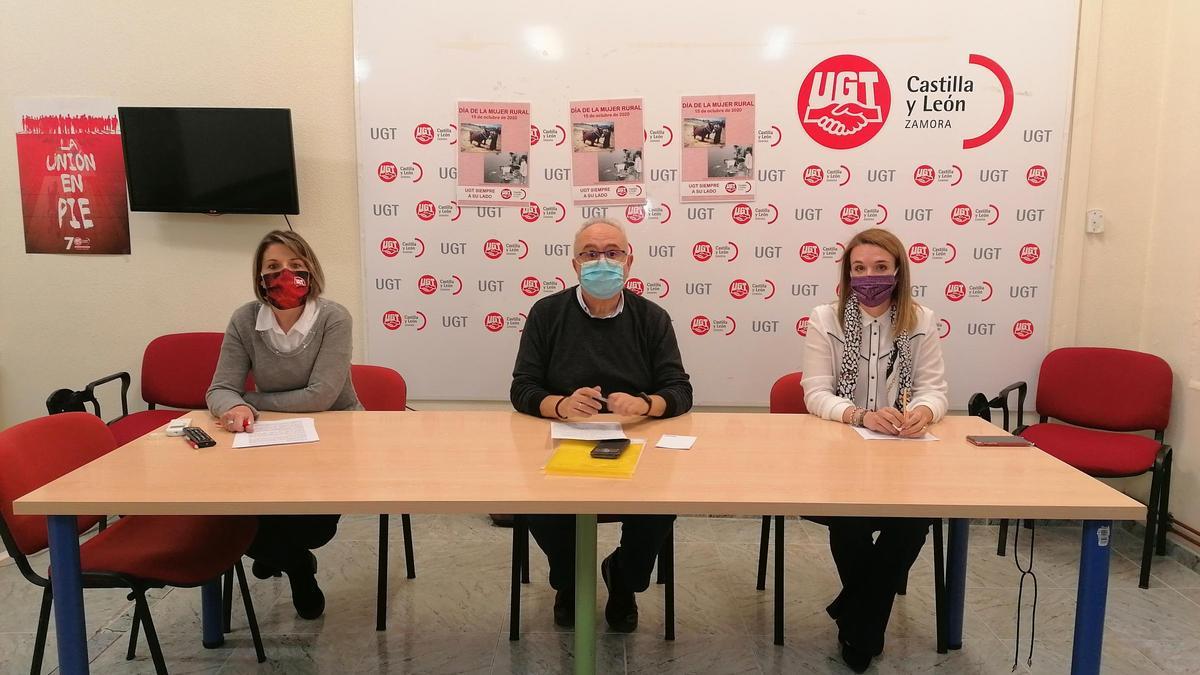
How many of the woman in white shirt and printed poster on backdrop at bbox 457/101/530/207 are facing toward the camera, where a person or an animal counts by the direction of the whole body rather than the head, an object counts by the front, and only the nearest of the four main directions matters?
2

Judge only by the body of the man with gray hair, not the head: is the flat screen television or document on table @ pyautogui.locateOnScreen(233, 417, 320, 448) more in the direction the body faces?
the document on table

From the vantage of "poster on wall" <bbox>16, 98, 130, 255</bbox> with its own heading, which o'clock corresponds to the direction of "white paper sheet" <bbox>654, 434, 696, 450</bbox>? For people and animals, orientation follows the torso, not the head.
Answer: The white paper sheet is roughly at 11 o'clock from the poster on wall.

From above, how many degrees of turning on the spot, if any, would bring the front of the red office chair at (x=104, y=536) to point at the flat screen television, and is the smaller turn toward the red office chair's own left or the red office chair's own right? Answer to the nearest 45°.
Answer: approximately 135° to the red office chair's own left

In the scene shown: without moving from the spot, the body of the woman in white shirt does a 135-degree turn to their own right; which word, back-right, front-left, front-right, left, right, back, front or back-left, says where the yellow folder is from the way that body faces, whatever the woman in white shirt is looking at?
left

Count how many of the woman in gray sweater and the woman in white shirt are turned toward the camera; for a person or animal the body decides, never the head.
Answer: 2

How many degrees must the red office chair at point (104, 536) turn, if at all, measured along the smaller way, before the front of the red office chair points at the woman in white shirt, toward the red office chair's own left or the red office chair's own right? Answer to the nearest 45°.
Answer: approximately 45° to the red office chair's own left

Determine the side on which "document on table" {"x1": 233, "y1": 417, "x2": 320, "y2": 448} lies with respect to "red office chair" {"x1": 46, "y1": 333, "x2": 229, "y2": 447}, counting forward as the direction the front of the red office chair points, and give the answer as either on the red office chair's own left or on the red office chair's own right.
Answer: on the red office chair's own left

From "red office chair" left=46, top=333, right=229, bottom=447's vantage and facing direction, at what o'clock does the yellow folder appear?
The yellow folder is roughly at 10 o'clock from the red office chair.

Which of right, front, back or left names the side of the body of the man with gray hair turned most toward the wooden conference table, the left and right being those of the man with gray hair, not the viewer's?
front
